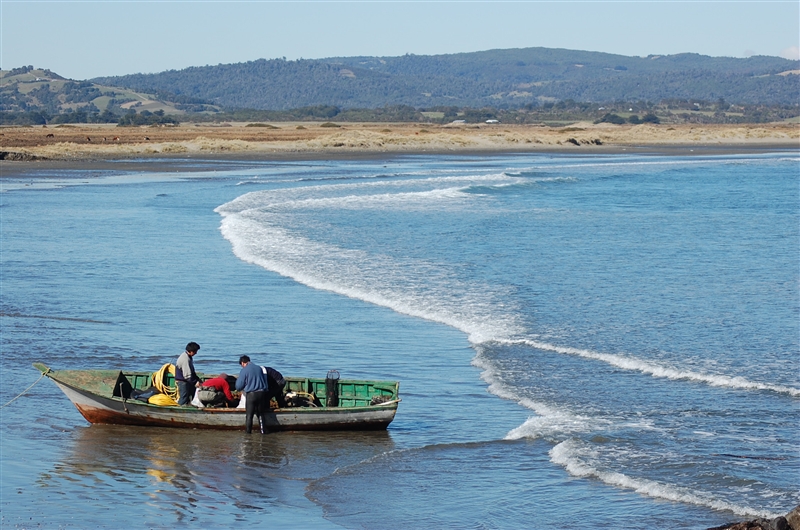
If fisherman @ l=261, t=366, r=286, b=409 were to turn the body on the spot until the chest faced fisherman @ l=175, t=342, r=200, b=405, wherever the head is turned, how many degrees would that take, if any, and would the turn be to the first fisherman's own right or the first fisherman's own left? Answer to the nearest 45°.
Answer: approximately 45° to the first fisherman's own right

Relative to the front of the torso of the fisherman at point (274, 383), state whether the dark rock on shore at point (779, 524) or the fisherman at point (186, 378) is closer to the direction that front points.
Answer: the fisherman

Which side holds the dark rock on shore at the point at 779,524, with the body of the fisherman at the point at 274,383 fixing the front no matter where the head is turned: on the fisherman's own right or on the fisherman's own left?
on the fisherman's own left

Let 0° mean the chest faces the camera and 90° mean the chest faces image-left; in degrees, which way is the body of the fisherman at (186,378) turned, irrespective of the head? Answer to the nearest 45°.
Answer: approximately 270°

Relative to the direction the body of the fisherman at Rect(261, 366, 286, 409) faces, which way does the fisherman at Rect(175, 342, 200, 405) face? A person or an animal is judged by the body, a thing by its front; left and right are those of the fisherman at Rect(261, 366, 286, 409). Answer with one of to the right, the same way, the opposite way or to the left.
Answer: the opposite way

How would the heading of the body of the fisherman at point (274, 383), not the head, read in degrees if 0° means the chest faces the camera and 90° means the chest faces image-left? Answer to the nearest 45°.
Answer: approximately 90°

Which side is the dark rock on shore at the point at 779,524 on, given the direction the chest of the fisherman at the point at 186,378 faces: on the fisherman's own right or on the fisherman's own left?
on the fisherman's own right

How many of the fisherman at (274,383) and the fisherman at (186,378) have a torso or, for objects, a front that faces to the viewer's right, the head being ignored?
1

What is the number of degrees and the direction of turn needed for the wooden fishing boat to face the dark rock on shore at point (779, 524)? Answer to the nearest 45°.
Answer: approximately 135° to its left

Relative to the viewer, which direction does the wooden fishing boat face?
to the viewer's left

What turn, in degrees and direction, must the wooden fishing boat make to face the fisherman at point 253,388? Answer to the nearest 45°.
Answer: approximately 135° to its left
